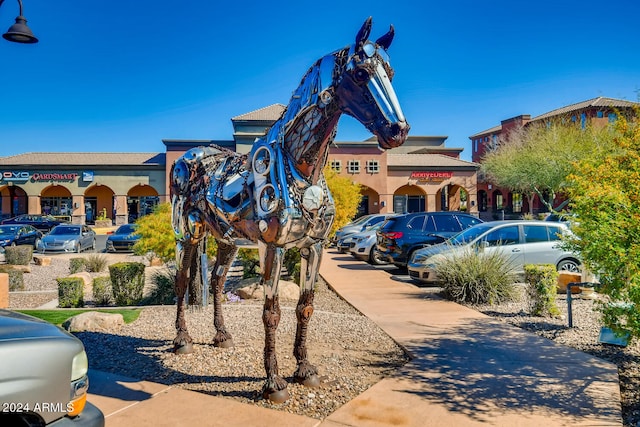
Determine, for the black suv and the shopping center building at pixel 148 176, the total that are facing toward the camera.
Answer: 1

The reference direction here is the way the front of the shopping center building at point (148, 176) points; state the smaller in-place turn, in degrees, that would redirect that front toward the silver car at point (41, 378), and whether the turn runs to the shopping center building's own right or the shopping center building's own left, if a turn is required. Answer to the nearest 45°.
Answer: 0° — it already faces it

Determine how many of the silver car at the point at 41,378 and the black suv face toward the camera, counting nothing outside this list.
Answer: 0

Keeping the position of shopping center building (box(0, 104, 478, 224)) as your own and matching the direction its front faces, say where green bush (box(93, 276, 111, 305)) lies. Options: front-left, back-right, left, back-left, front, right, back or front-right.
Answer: front

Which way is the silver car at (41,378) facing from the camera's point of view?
to the viewer's right

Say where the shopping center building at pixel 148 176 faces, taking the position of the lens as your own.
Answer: facing the viewer

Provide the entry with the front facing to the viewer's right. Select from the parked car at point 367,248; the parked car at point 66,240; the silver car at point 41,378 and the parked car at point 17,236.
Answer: the silver car

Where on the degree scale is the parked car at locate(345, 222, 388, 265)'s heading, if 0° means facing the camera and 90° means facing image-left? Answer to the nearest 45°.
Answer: approximately 45°

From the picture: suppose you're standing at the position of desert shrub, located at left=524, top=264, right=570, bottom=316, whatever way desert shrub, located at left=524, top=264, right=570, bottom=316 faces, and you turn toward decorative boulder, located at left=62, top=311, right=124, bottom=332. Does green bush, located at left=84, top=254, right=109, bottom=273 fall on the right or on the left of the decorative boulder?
right

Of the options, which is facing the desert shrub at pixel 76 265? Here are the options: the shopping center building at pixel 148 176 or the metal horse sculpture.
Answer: the shopping center building

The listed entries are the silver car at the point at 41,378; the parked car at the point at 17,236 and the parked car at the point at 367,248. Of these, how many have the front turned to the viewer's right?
1

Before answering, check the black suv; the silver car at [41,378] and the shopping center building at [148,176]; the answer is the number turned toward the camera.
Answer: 1

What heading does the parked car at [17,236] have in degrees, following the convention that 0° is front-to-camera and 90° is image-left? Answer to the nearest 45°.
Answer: approximately 45°

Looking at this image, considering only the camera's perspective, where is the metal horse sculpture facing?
facing the viewer and to the right of the viewer

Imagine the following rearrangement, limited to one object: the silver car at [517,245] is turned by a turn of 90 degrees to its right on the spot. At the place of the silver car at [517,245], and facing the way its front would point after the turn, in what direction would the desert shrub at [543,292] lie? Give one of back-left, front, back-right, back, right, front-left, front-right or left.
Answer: back-left

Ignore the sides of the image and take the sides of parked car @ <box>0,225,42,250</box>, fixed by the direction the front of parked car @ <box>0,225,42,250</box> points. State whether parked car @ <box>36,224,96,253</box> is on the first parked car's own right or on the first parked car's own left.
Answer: on the first parked car's own left

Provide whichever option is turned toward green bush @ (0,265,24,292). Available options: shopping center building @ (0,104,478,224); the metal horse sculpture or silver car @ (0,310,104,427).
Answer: the shopping center building

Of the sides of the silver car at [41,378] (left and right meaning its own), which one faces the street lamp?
left

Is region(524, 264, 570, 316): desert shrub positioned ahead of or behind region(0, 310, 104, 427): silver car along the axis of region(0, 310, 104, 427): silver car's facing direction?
ahead

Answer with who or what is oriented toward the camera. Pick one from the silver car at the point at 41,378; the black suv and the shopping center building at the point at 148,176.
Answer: the shopping center building
